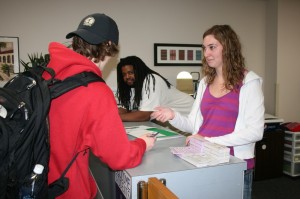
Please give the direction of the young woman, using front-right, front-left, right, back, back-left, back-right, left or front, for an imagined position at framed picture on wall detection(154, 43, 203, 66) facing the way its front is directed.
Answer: front

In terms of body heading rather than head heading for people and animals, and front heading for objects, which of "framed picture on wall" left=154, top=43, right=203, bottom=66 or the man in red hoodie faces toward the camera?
the framed picture on wall

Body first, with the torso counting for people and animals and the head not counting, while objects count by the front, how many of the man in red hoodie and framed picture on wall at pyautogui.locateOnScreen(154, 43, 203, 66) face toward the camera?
1

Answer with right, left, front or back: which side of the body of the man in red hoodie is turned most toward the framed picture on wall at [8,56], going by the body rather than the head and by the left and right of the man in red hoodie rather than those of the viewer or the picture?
left

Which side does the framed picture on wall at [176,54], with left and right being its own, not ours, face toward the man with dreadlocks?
front

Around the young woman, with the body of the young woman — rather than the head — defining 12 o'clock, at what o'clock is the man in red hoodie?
The man in red hoodie is roughly at 12 o'clock from the young woman.

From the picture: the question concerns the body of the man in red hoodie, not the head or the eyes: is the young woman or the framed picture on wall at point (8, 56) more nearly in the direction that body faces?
the young woman

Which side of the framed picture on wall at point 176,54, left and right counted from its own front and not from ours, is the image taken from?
front

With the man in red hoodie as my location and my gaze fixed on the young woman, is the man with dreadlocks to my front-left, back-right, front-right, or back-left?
front-left

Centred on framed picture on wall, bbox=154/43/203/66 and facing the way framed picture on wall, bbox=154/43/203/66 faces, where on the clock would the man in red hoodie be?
The man in red hoodie is roughly at 12 o'clock from the framed picture on wall.

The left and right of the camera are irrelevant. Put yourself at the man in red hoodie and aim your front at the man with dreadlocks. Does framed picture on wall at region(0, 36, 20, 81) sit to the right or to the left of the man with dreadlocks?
left

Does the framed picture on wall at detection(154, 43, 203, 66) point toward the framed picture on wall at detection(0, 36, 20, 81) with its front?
no

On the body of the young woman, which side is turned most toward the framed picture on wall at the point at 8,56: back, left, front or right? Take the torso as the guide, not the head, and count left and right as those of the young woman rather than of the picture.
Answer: right

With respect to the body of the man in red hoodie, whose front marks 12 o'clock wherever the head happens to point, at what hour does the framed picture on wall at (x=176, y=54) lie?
The framed picture on wall is roughly at 11 o'clock from the man in red hoodie.

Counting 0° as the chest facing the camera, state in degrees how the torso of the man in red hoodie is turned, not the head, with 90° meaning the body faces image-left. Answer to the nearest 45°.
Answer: approximately 225°

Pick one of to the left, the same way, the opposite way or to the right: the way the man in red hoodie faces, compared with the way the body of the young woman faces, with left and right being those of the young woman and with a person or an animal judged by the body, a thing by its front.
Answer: the opposite way
